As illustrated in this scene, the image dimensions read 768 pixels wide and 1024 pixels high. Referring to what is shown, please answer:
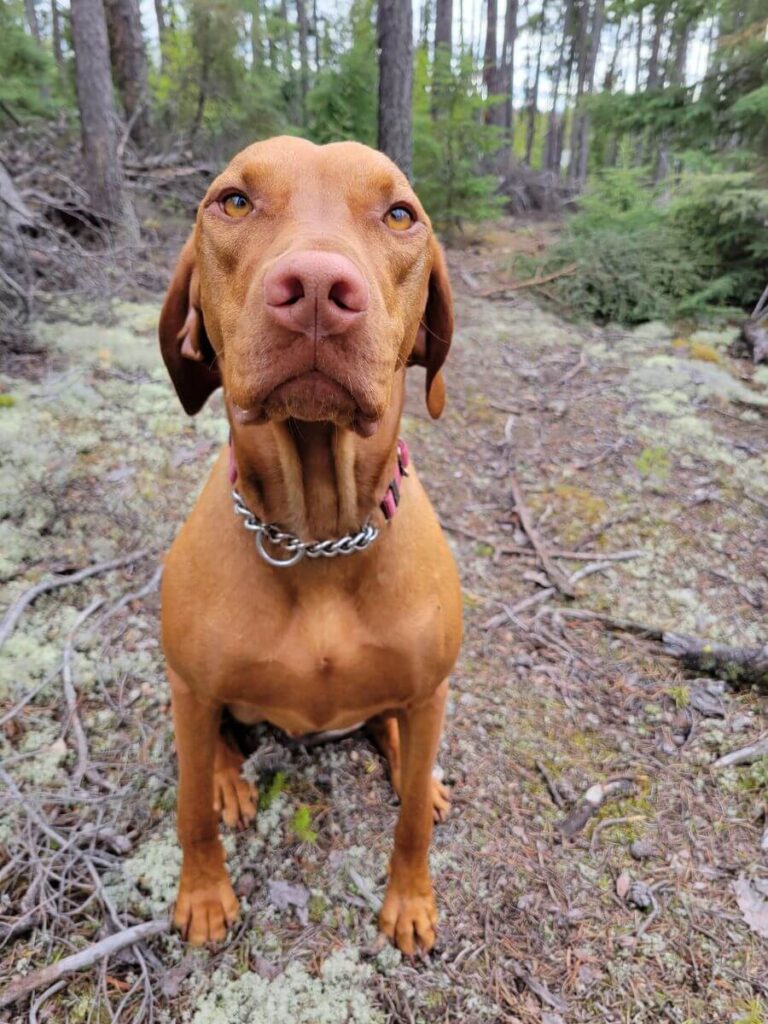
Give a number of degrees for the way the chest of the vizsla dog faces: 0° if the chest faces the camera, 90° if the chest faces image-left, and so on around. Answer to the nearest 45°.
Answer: approximately 0°

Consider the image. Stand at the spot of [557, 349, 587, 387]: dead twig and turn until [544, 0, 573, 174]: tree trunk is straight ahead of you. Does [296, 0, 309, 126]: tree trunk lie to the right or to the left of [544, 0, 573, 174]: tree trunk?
left

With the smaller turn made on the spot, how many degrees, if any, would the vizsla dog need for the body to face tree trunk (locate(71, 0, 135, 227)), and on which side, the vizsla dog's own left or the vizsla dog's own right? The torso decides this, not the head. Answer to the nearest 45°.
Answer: approximately 180°

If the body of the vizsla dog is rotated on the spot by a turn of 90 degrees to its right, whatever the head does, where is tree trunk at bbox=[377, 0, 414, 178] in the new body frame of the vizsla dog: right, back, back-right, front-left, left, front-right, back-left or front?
right

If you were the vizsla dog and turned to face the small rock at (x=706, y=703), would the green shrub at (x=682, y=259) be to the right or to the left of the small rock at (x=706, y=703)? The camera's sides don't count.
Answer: left

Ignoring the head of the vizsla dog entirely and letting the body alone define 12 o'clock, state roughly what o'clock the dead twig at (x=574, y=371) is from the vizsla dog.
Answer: The dead twig is roughly at 7 o'clock from the vizsla dog.

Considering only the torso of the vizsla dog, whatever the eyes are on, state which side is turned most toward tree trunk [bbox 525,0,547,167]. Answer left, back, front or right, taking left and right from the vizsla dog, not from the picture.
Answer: back

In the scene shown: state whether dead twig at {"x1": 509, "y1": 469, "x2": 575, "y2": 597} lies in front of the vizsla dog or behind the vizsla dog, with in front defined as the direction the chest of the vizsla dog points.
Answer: behind

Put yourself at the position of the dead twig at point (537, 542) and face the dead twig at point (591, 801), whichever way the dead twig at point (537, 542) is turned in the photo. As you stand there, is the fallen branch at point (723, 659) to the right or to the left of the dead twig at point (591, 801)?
left
